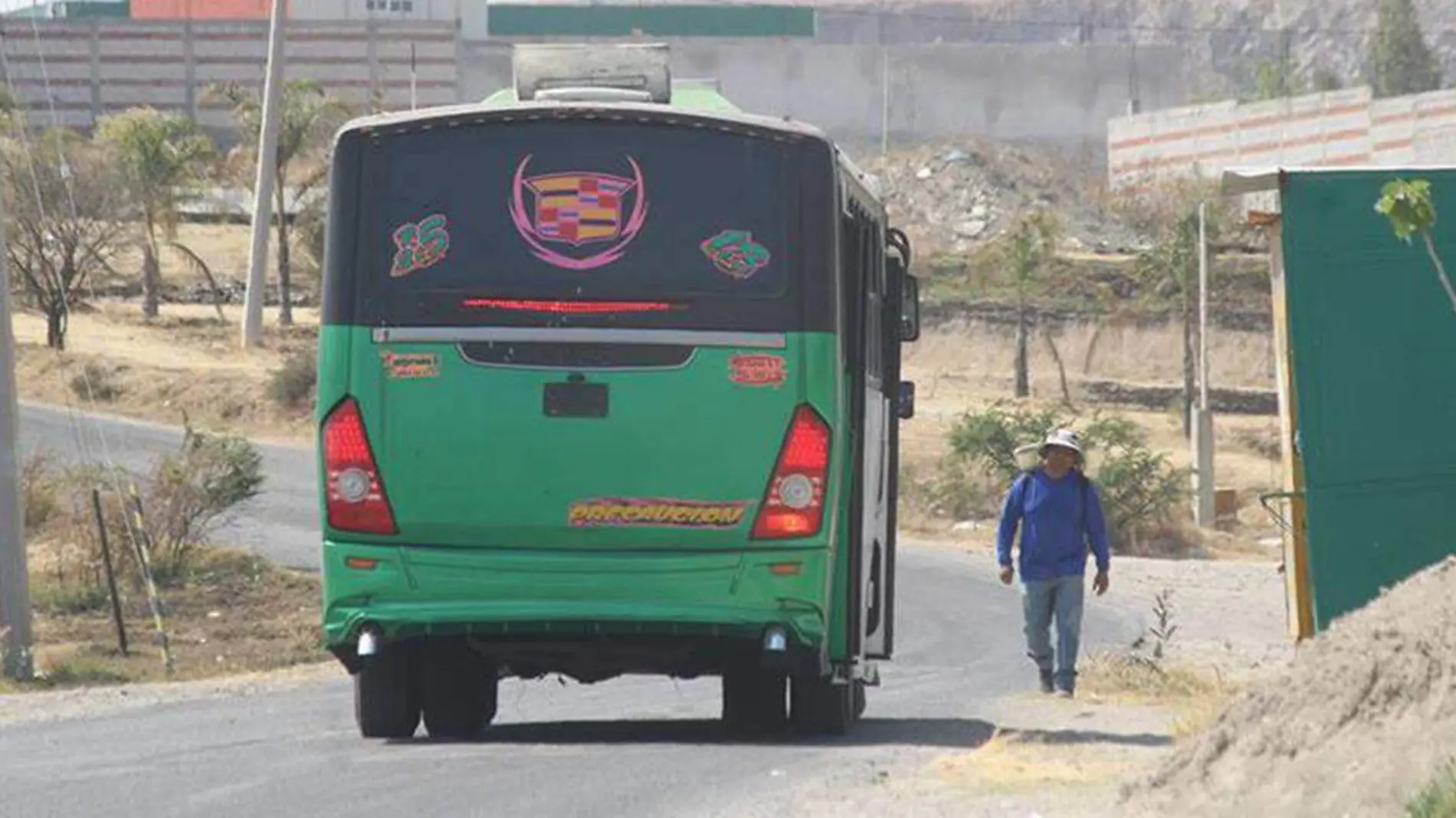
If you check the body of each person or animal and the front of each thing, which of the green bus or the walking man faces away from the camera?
the green bus

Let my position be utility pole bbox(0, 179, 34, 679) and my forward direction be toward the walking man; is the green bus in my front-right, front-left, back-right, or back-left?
front-right

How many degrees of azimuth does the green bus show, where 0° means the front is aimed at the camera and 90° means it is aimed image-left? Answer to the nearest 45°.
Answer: approximately 180°

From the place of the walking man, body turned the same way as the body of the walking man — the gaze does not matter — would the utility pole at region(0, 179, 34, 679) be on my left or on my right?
on my right

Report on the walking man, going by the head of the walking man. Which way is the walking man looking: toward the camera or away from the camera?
toward the camera

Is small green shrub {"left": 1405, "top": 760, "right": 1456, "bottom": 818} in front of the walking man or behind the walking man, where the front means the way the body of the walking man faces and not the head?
in front

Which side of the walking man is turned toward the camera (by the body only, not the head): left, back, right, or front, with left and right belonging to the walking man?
front

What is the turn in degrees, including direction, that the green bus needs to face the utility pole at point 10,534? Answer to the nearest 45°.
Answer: approximately 45° to its left

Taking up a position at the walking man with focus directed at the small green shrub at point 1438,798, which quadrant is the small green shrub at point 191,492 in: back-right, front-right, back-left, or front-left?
back-right

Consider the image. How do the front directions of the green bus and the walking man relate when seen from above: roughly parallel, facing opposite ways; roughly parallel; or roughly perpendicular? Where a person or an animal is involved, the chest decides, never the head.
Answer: roughly parallel, facing opposite ways

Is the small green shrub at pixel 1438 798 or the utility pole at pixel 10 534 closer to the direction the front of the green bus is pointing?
the utility pole
